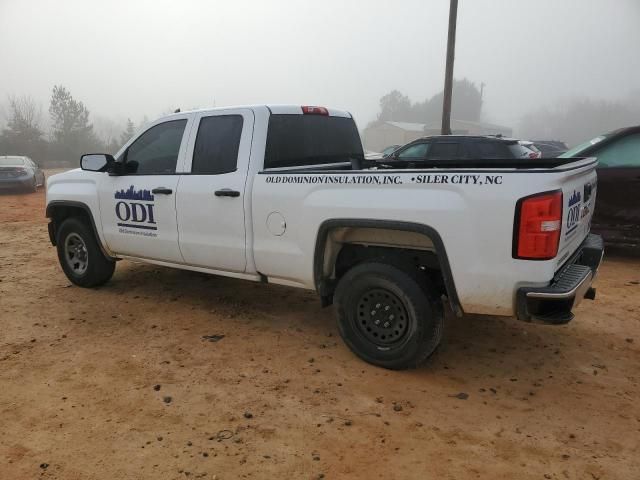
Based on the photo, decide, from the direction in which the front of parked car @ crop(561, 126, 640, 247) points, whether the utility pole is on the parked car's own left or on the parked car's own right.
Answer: on the parked car's own right

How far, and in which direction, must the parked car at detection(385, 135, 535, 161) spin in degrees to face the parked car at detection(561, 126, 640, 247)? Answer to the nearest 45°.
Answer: approximately 135° to its left

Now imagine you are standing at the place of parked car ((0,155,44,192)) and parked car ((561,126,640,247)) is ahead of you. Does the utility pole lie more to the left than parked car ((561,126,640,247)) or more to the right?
left

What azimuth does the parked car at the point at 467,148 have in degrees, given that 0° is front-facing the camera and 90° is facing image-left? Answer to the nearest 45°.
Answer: approximately 90°

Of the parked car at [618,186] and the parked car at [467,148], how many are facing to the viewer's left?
2

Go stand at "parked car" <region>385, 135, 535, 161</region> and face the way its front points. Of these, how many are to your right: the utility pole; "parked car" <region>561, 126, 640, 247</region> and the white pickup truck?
1

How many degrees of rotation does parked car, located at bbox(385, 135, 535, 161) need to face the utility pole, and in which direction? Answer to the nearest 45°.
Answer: approximately 90° to its right

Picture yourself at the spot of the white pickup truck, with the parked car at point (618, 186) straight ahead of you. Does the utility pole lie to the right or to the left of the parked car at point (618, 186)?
left

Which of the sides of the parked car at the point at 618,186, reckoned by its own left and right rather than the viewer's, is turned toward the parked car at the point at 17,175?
front

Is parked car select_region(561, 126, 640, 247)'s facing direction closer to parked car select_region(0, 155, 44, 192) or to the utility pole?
the parked car

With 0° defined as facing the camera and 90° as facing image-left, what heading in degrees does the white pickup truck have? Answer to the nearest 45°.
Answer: approximately 135°

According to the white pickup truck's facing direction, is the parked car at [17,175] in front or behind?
in front

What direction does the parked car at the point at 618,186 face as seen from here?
to the viewer's left
